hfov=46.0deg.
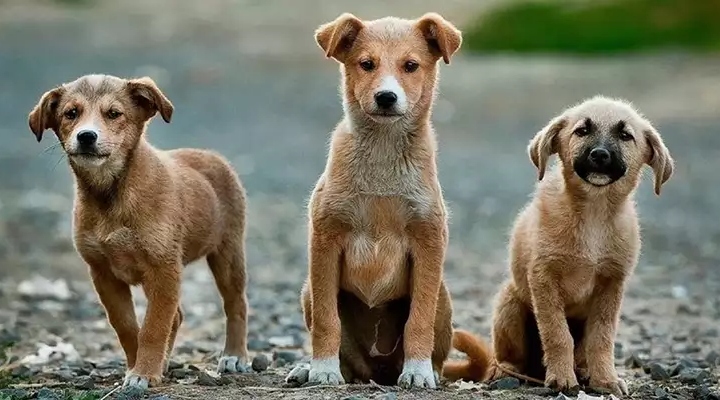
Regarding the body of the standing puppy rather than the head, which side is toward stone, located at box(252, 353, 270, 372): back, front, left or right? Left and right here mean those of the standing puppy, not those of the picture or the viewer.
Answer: back

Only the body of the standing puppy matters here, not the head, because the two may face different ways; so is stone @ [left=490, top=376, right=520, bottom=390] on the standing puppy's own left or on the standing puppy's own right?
on the standing puppy's own left

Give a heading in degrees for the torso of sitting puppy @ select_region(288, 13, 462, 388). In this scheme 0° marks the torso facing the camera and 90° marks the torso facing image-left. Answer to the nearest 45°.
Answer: approximately 0°

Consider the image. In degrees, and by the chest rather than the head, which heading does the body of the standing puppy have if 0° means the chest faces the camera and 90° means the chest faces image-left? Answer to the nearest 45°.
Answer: approximately 45°

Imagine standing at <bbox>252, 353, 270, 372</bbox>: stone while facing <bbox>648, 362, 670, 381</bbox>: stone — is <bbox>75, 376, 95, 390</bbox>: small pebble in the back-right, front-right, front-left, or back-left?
back-right

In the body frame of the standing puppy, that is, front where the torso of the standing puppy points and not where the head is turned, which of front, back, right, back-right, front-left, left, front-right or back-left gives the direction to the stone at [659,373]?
back-left

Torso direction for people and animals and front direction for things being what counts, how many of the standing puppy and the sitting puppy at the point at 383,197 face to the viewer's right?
0
